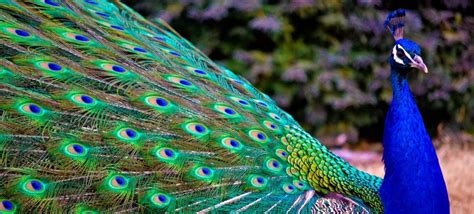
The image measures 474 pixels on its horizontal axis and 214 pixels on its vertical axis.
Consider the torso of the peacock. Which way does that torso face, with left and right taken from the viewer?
facing to the right of the viewer
